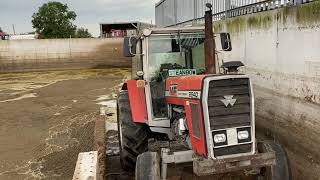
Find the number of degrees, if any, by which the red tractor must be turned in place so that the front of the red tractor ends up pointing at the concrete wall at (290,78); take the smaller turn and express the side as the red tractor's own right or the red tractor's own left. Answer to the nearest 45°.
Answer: approximately 90° to the red tractor's own left

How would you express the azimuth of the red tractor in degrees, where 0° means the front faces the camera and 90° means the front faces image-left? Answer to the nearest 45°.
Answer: approximately 315°

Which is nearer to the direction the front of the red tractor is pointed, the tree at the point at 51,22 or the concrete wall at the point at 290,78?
the concrete wall

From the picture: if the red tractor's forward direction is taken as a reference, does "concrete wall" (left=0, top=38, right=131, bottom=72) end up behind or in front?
behind

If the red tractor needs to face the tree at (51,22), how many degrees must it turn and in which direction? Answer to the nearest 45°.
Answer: approximately 135° to its left
